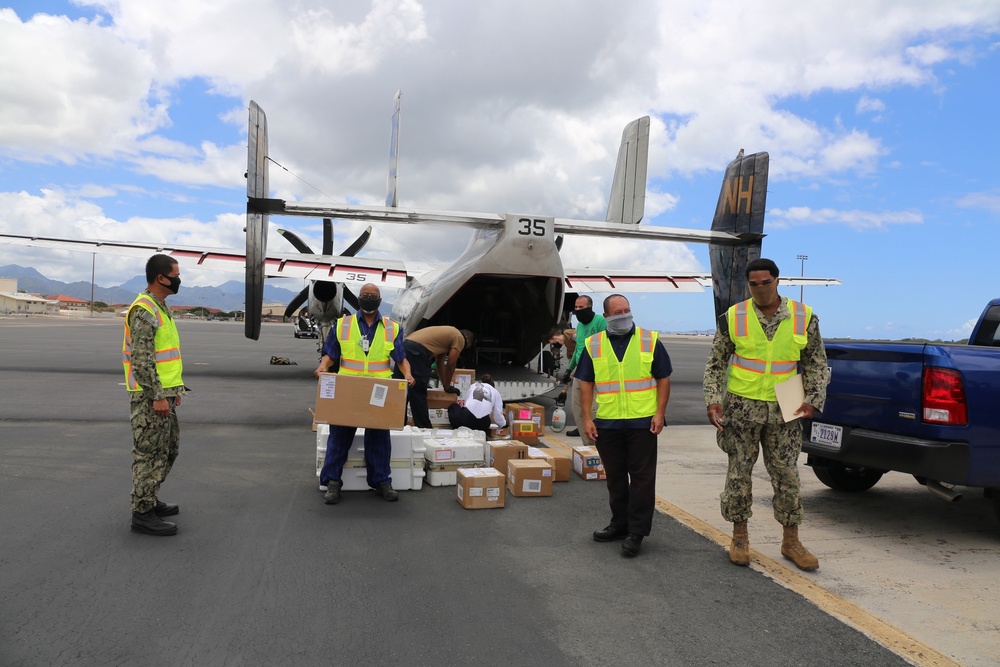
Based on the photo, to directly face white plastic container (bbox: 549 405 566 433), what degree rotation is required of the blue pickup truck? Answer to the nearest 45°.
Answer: approximately 90° to its left

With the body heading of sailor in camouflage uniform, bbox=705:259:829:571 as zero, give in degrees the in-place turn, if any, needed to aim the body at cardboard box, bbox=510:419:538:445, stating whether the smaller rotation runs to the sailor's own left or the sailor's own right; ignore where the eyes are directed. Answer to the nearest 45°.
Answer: approximately 135° to the sailor's own right

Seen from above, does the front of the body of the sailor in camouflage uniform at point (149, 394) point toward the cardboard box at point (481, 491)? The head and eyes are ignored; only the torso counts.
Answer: yes

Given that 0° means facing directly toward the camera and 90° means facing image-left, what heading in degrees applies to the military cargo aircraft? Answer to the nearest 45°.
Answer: approximately 135°

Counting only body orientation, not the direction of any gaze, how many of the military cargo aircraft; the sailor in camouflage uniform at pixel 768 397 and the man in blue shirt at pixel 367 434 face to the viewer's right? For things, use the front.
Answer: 0

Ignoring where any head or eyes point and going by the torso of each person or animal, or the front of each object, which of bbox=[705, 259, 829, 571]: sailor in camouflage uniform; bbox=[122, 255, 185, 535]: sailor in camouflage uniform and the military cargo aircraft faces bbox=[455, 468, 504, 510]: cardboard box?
bbox=[122, 255, 185, 535]: sailor in camouflage uniform

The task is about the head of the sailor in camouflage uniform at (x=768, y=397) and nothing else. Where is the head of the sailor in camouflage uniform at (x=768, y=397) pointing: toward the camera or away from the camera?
toward the camera

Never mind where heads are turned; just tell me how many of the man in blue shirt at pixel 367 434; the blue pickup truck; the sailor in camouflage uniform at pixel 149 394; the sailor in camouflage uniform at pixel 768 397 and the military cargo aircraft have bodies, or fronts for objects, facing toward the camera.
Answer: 2

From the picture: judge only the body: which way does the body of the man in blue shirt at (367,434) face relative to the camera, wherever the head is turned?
toward the camera

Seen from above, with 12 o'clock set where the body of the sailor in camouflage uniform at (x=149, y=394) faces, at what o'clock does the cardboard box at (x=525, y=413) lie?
The cardboard box is roughly at 11 o'clock from the sailor in camouflage uniform.

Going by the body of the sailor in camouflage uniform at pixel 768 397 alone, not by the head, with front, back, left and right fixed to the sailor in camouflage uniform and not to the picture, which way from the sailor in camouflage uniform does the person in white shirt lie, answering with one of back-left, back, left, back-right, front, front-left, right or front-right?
back-right

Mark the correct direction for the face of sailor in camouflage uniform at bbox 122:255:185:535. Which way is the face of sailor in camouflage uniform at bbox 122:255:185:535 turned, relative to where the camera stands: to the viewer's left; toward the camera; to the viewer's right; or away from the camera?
to the viewer's right

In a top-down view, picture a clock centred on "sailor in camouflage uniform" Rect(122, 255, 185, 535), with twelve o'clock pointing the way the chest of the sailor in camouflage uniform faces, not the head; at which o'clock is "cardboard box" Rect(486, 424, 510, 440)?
The cardboard box is roughly at 11 o'clock from the sailor in camouflage uniform.

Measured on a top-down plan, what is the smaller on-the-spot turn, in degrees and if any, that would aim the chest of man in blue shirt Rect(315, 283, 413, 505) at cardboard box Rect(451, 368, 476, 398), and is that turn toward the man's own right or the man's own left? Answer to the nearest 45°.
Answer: approximately 180°

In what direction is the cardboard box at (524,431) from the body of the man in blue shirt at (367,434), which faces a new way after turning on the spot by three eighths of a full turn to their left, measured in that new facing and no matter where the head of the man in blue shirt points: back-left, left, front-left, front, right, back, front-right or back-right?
front

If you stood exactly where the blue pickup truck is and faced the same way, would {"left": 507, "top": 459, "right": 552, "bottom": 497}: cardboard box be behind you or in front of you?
behind

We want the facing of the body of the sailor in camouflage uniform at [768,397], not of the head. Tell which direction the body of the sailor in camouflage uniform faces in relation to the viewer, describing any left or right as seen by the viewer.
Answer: facing the viewer

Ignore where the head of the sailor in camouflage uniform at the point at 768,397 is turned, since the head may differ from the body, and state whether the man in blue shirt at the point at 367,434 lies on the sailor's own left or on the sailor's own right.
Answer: on the sailor's own right
